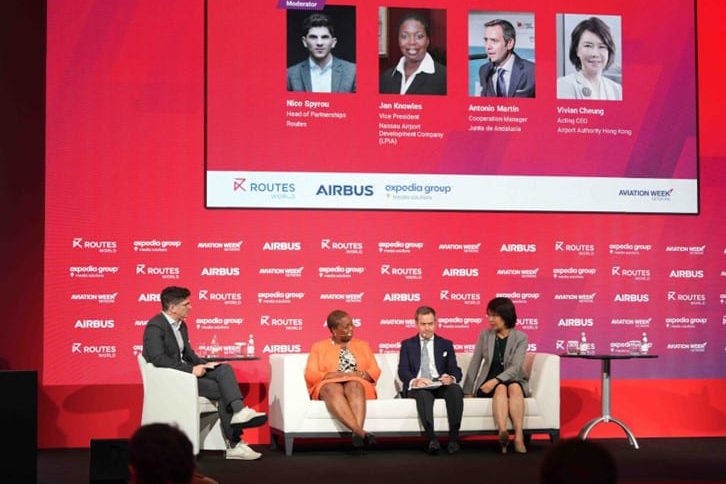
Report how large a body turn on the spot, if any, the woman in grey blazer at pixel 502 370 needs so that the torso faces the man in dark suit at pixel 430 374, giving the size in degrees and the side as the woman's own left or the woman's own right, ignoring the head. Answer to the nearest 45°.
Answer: approximately 90° to the woman's own right

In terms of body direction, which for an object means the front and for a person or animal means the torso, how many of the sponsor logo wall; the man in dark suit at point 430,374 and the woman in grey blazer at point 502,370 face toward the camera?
3

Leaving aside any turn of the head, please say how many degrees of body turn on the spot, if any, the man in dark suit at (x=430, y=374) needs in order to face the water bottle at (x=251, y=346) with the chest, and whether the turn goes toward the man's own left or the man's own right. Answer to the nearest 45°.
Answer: approximately 90° to the man's own right

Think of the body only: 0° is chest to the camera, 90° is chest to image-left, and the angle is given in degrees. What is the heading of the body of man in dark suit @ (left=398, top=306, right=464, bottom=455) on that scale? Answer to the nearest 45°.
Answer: approximately 0°

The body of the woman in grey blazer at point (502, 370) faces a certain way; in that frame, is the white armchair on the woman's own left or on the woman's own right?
on the woman's own right

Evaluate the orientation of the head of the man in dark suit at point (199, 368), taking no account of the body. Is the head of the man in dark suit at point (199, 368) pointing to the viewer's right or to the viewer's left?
to the viewer's right

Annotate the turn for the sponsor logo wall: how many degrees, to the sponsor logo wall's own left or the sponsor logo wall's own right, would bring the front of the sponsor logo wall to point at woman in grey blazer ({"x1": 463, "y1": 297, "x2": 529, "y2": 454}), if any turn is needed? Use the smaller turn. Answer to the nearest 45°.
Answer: approximately 45° to the sponsor logo wall's own left

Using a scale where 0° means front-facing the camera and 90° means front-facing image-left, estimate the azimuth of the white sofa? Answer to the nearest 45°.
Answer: approximately 0°
